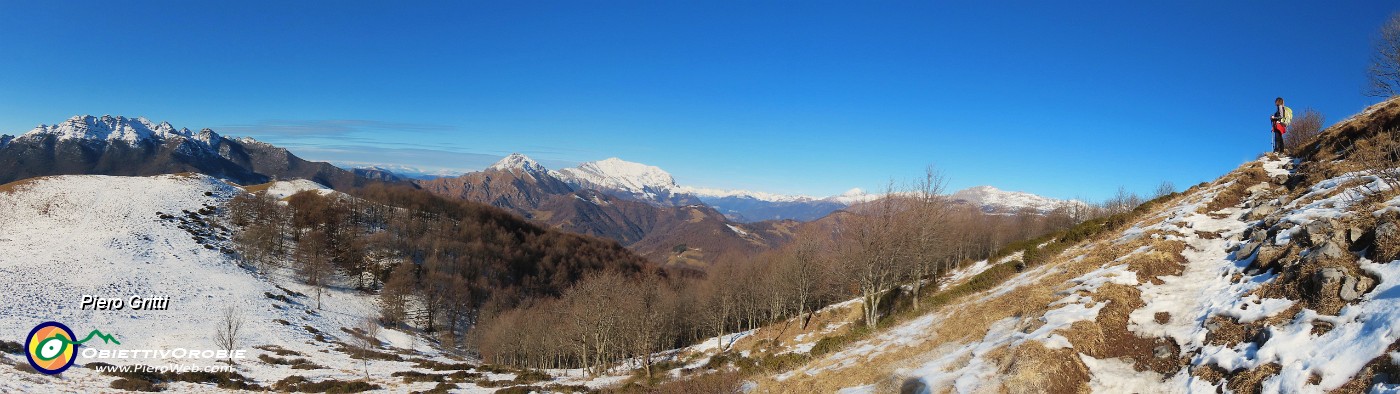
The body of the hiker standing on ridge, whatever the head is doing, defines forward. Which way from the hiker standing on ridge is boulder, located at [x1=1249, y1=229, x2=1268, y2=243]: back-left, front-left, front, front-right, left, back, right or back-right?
left

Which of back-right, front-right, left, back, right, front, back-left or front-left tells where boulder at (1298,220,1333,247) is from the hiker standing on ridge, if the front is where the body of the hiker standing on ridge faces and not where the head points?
left

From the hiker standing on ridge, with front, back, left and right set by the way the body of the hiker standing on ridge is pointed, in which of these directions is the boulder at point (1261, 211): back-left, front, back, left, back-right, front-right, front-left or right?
left

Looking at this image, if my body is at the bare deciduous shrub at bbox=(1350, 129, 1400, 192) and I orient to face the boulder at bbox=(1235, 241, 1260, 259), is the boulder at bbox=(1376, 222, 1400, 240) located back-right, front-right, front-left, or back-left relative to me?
front-left

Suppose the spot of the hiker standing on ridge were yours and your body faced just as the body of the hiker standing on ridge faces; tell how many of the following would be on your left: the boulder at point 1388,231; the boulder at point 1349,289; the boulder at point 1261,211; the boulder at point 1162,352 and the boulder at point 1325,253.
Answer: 5

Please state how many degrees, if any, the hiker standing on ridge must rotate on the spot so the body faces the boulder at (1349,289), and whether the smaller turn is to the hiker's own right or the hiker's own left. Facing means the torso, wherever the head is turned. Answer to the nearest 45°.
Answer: approximately 90° to the hiker's own left

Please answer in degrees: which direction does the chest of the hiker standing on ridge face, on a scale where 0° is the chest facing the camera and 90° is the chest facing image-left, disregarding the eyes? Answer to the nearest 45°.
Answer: approximately 90°

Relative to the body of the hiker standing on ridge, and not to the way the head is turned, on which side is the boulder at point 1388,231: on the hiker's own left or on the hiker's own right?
on the hiker's own left

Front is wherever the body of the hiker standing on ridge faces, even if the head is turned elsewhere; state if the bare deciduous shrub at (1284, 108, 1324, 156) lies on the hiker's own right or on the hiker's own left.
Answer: on the hiker's own right

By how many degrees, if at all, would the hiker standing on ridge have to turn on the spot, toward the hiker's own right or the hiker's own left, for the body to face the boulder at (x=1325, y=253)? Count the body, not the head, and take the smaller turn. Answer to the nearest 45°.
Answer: approximately 90° to the hiker's own left
